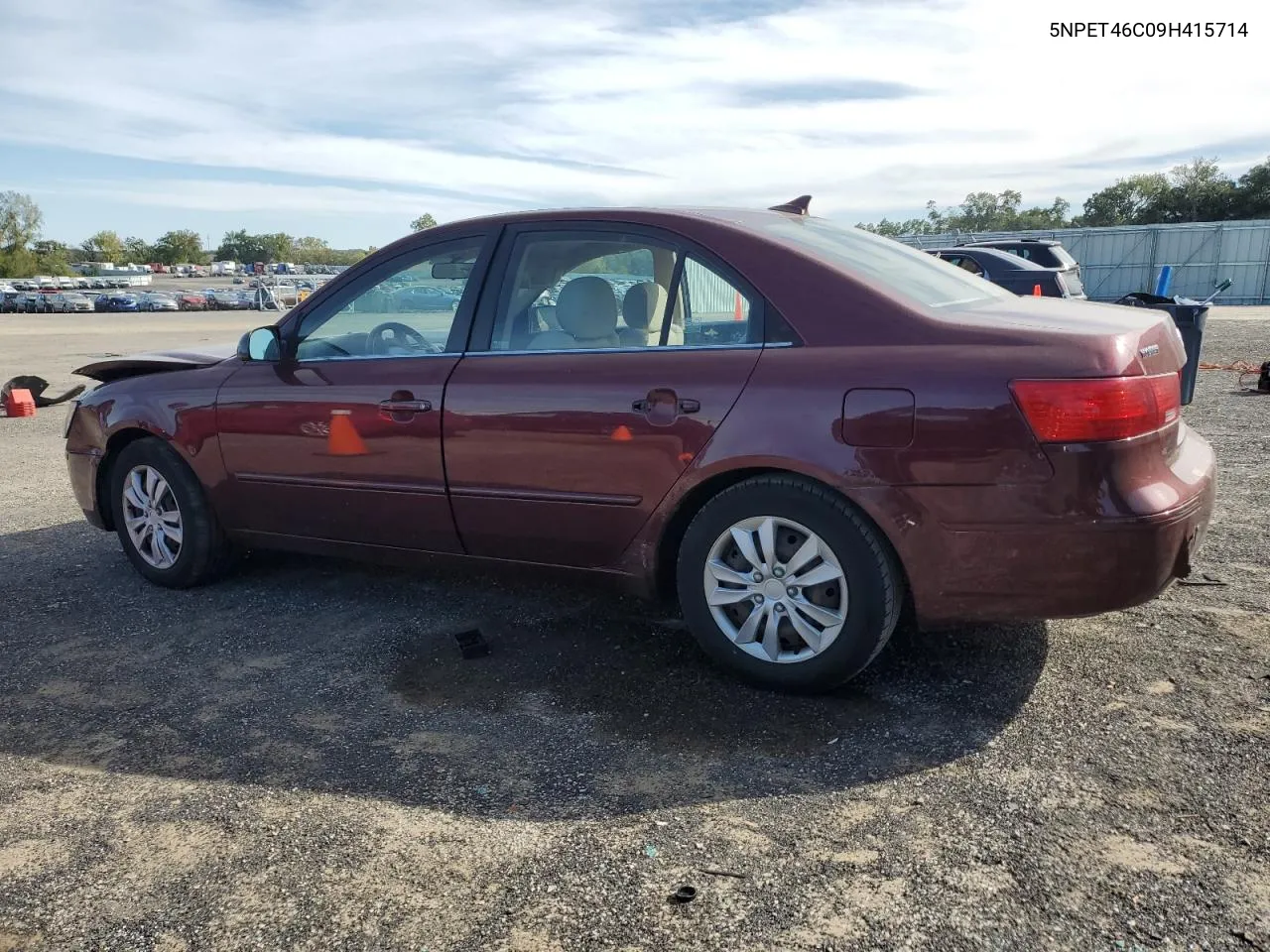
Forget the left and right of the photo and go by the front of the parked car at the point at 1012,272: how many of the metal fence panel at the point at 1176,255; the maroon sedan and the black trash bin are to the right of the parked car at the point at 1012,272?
1

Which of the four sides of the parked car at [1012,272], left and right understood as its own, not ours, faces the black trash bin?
left

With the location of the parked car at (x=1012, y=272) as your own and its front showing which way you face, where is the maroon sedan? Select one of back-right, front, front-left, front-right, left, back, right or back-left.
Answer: left

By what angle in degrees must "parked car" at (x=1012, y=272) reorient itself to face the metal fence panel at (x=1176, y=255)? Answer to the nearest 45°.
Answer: approximately 90° to its right

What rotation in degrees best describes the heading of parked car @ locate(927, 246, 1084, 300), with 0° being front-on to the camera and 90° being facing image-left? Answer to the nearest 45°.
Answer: approximately 90°
